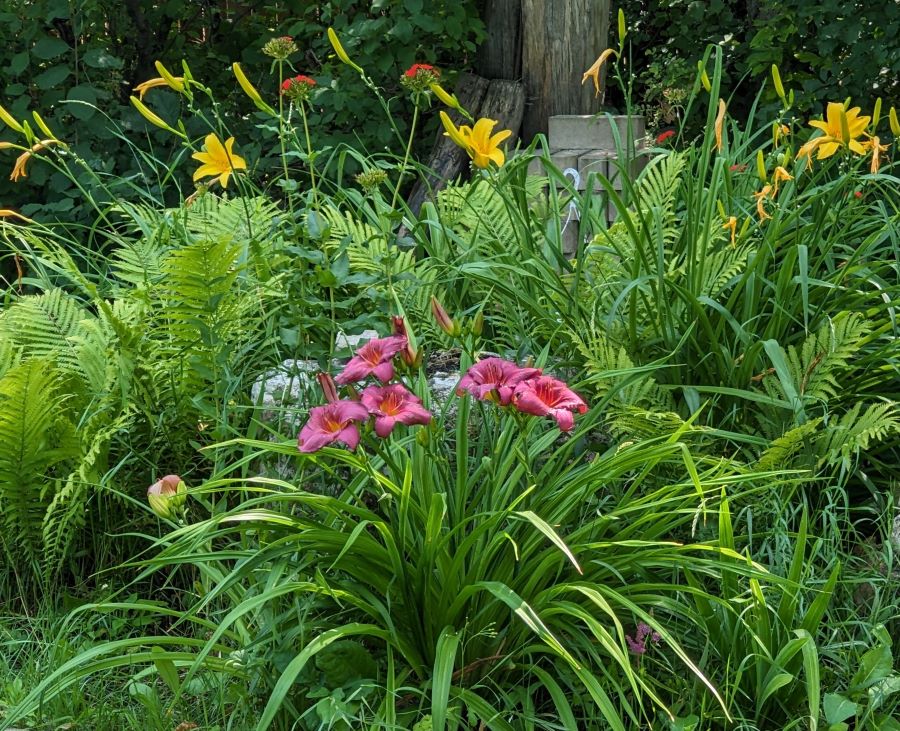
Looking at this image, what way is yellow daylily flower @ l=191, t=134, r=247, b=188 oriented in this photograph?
toward the camera

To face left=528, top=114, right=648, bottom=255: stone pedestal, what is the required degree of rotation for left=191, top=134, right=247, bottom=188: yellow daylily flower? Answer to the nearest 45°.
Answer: approximately 135° to its left

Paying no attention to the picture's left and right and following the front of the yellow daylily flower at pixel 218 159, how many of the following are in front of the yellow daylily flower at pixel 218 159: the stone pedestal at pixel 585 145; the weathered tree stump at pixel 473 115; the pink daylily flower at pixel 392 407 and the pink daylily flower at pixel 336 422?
2

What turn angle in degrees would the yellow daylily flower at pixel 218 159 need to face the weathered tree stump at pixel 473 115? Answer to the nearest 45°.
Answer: approximately 135° to its left

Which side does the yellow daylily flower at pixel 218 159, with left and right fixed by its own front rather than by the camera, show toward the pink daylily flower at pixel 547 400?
front

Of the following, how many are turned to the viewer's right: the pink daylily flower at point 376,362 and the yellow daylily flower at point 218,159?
0

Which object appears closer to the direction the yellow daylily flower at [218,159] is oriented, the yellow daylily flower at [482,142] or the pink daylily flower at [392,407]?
the pink daylily flower

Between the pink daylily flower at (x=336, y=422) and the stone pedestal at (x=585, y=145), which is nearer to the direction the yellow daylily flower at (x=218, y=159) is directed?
the pink daylily flower

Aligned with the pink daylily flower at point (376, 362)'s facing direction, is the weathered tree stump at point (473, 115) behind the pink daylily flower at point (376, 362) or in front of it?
behind

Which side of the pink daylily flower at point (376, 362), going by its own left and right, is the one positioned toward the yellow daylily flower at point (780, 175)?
back

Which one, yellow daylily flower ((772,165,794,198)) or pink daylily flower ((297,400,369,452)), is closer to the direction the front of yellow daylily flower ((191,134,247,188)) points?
the pink daylily flower

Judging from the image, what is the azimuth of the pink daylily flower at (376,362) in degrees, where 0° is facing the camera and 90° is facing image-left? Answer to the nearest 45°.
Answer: approximately 45°

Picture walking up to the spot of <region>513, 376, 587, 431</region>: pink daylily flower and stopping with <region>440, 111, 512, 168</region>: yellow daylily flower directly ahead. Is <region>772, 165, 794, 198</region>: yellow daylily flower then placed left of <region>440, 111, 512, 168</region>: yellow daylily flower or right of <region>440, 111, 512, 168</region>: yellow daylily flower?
right

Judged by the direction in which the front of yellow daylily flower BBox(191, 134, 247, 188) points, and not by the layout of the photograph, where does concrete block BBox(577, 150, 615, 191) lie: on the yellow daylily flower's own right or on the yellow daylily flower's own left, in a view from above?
on the yellow daylily flower's own left

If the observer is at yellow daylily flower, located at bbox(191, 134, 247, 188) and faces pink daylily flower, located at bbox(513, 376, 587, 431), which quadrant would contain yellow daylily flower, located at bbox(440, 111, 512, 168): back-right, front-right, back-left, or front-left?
front-left

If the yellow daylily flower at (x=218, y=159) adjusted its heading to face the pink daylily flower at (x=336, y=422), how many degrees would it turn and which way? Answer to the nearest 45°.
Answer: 0° — it already faces it
